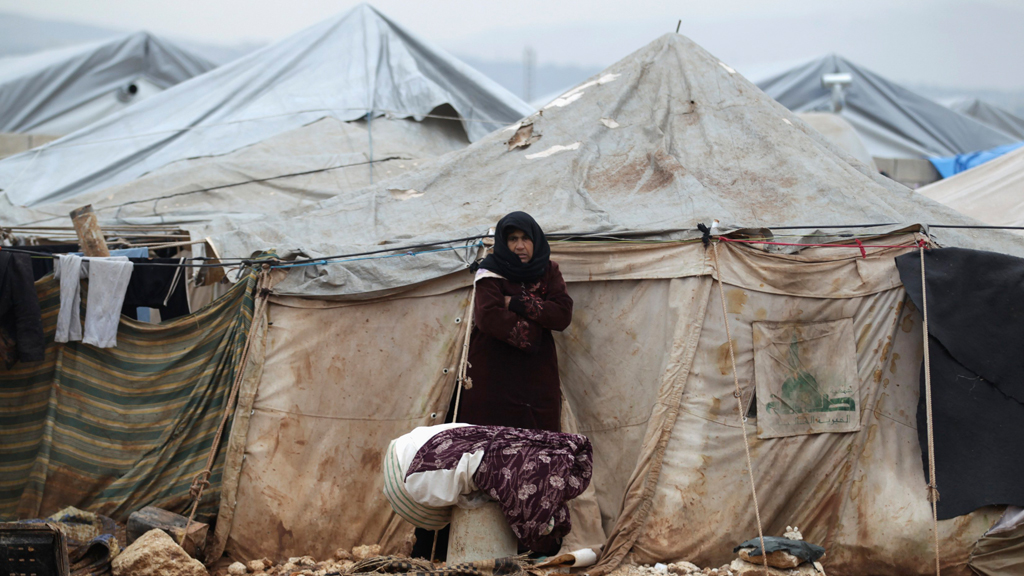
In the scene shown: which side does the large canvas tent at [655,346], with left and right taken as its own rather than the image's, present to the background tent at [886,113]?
back

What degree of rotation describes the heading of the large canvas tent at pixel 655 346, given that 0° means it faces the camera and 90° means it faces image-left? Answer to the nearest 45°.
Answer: approximately 0°

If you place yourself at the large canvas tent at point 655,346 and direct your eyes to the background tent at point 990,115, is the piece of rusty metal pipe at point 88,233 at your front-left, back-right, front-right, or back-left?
back-left

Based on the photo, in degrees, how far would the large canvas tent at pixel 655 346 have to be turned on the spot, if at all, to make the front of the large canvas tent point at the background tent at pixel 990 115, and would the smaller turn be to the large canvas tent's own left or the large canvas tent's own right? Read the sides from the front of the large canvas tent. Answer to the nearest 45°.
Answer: approximately 135° to the large canvas tent's own left

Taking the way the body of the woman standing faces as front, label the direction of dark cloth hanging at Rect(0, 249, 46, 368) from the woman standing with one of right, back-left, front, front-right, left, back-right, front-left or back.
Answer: right

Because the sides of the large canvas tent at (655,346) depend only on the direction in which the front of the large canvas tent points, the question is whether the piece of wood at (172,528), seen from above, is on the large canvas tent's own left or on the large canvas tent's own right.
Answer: on the large canvas tent's own right

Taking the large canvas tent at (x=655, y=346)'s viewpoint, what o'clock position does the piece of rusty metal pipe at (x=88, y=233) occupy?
The piece of rusty metal pipe is roughly at 3 o'clock from the large canvas tent.

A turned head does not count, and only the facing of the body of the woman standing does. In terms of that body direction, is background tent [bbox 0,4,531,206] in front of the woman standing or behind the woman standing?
behind

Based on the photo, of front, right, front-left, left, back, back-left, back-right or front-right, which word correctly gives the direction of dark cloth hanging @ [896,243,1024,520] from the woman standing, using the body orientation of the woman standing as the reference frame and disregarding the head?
left

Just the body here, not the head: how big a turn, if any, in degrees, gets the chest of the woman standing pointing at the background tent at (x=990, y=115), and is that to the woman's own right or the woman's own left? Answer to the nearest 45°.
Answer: approximately 135° to the woman's own left

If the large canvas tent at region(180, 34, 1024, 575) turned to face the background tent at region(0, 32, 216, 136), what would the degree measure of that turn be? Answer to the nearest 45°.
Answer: approximately 135° to its right

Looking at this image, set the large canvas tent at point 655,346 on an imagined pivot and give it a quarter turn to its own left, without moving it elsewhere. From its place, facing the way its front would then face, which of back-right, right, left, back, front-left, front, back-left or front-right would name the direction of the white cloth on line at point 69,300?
back

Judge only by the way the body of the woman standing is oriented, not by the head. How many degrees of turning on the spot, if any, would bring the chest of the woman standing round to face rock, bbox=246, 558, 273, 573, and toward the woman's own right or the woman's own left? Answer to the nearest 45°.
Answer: approximately 90° to the woman's own right

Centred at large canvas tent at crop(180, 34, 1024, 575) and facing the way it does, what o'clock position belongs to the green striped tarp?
The green striped tarp is roughly at 3 o'clock from the large canvas tent.
